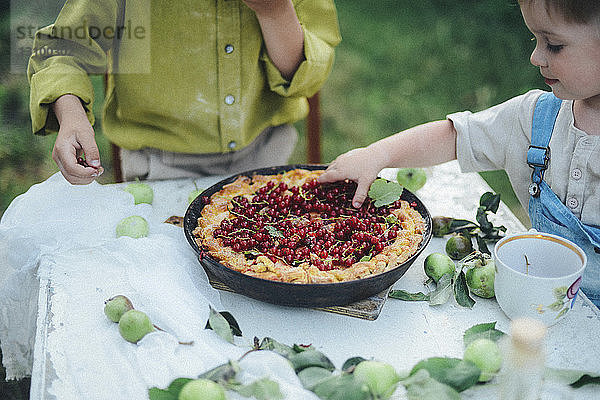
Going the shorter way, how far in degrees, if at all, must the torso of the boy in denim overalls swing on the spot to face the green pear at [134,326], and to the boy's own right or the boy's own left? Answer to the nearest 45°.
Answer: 0° — they already face it

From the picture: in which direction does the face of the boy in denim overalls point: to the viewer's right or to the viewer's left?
to the viewer's left

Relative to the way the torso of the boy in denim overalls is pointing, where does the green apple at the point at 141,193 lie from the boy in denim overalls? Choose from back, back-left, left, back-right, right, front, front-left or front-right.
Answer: front-right

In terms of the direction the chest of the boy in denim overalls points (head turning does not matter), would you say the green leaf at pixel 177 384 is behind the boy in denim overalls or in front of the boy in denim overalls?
in front

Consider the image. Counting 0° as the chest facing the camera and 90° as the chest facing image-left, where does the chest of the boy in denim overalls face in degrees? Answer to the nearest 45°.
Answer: approximately 45°

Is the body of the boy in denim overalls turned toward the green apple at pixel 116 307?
yes
